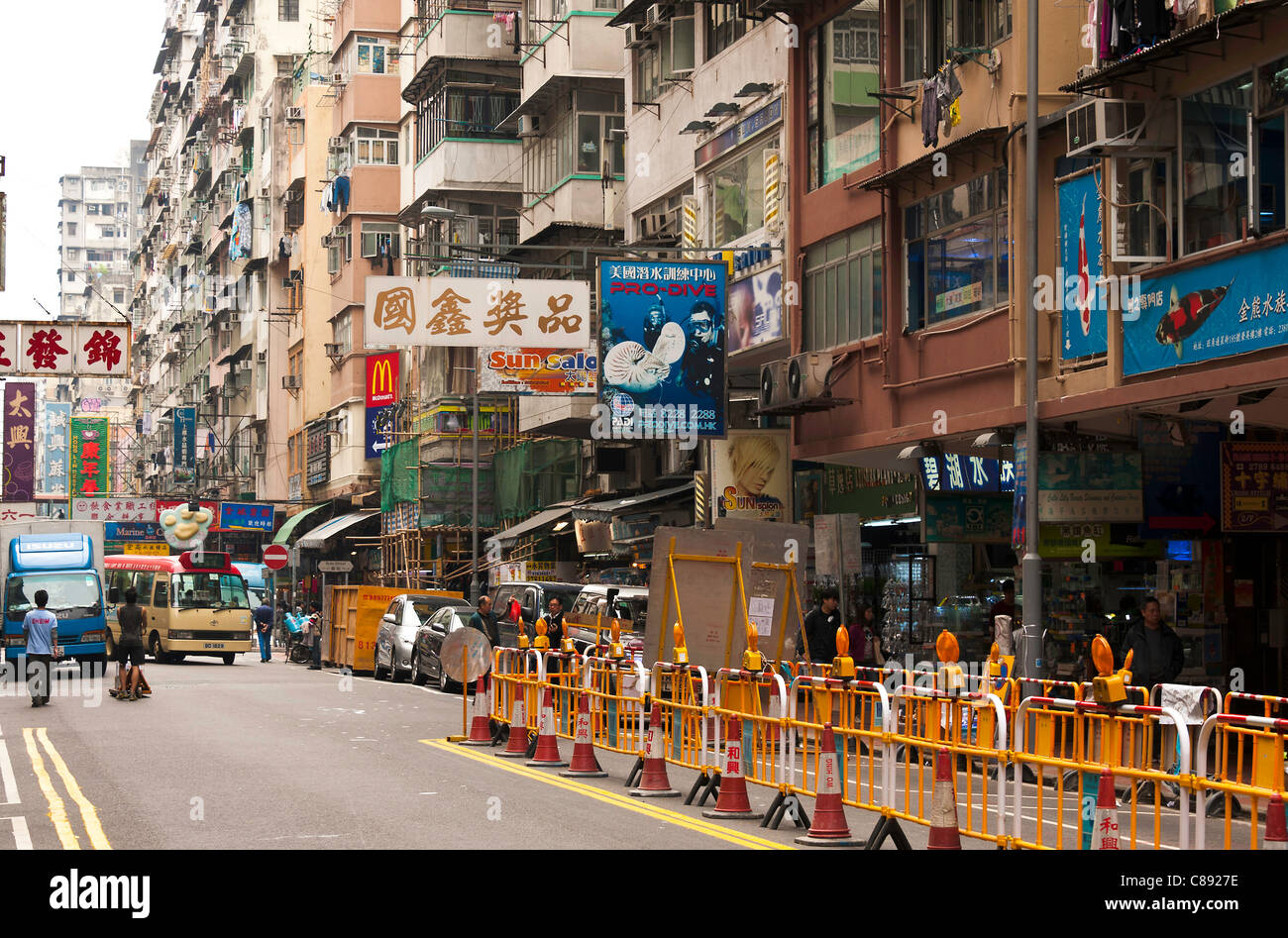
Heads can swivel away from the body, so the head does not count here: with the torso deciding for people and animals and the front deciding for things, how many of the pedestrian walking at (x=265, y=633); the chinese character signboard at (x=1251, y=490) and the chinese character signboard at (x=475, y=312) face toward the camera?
2

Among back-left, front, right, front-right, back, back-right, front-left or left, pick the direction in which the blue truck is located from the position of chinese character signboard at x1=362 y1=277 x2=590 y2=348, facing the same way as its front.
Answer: back-right

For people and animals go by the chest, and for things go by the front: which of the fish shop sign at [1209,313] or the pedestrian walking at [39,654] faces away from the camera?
the pedestrian walking

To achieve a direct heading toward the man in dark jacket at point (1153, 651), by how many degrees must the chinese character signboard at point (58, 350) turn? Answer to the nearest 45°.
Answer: approximately 45° to its left

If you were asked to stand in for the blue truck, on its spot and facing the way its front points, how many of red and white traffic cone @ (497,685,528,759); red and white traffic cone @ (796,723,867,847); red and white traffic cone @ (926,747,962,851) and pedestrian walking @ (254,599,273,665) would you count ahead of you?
3

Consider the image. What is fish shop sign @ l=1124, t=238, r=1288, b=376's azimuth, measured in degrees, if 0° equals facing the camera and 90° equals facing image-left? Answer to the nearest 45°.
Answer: approximately 45°

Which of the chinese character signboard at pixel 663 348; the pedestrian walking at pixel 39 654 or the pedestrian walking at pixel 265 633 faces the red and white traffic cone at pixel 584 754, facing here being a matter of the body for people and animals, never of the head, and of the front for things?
the chinese character signboard

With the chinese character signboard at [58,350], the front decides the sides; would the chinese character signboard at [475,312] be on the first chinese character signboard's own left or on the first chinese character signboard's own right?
on the first chinese character signboard's own left

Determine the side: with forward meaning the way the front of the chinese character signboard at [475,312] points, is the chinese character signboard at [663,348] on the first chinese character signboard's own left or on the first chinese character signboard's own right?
on the first chinese character signboard's own left

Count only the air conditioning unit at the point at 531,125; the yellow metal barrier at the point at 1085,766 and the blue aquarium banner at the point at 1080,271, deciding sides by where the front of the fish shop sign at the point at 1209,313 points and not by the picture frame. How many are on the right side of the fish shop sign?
2

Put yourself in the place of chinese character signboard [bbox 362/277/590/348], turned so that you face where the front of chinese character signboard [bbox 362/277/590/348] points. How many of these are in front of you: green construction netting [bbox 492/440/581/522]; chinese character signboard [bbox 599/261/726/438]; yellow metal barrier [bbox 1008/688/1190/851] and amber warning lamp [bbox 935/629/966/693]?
2

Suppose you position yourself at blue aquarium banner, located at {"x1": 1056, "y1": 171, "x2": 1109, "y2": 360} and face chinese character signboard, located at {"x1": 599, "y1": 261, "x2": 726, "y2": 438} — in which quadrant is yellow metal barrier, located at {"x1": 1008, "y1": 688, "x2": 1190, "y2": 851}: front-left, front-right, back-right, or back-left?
back-left
